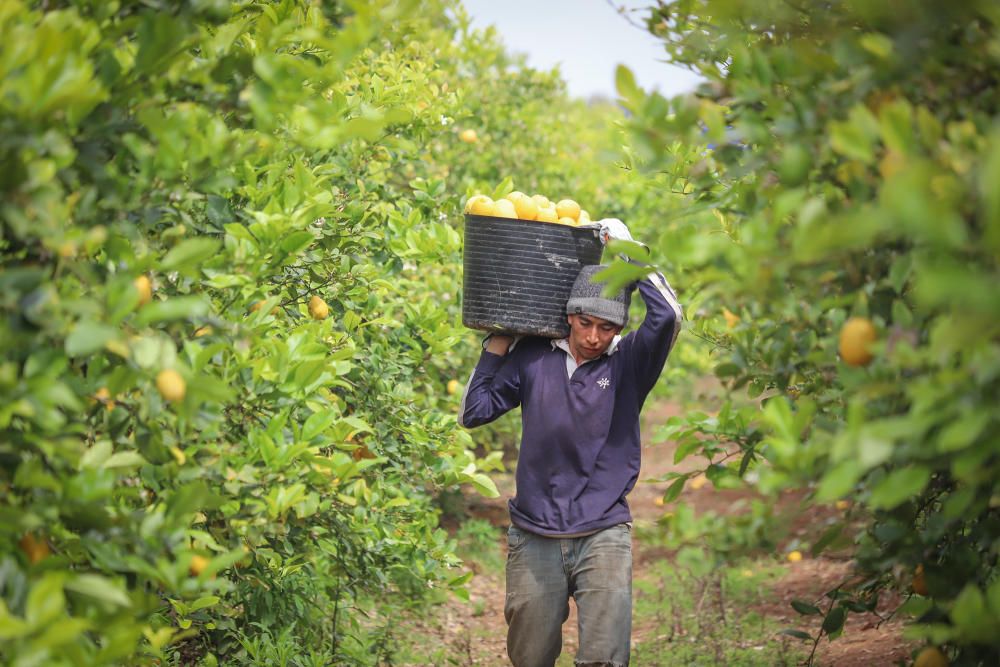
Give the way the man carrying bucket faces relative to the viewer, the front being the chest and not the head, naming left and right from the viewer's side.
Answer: facing the viewer
